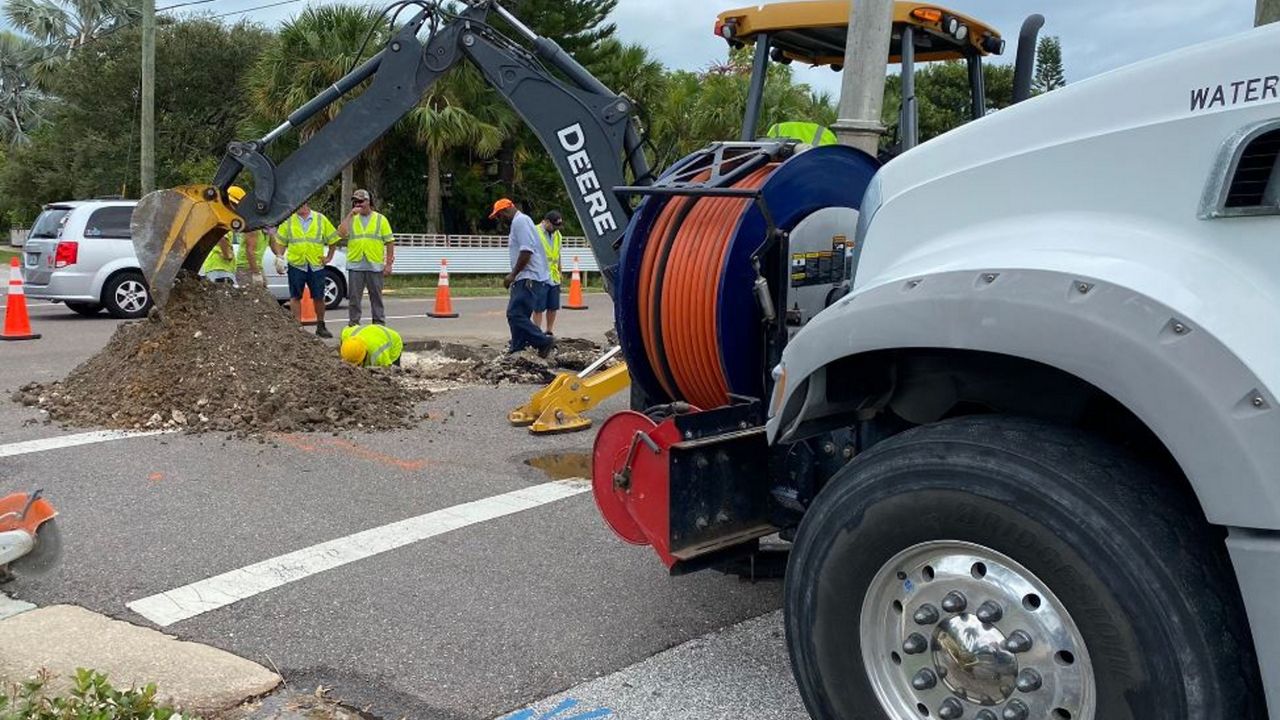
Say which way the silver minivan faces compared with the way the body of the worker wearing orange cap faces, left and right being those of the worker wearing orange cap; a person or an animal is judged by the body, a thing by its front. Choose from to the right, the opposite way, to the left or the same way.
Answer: the opposite way

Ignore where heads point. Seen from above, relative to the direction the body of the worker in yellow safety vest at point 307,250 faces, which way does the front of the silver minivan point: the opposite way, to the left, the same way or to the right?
to the left

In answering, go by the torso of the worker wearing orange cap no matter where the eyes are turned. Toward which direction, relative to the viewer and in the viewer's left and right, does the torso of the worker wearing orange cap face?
facing to the left of the viewer

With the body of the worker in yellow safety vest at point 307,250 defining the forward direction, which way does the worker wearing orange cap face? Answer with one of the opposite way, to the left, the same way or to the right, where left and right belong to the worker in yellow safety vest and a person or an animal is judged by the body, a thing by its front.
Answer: to the right

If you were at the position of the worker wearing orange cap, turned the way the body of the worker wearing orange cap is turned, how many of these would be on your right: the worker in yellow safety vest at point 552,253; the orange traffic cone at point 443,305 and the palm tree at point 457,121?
3

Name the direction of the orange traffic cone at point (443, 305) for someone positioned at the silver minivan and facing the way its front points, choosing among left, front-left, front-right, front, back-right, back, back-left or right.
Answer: front

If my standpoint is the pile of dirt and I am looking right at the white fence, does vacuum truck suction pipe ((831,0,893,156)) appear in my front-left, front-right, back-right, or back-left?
back-right

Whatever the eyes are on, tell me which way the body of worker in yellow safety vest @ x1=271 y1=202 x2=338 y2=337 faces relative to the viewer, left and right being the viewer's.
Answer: facing the viewer

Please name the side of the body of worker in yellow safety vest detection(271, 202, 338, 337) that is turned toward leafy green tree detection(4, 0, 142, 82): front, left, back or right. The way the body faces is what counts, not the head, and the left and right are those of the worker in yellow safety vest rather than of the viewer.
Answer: back

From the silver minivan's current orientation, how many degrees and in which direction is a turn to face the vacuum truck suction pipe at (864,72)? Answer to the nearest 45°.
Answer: approximately 45° to its right

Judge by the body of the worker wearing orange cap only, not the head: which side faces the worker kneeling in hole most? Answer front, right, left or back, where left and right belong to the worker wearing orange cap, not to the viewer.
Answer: front

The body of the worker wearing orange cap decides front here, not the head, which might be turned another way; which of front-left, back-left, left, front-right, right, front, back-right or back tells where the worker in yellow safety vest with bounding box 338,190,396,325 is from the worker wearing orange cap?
front-right

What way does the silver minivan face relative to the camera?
to the viewer's right
